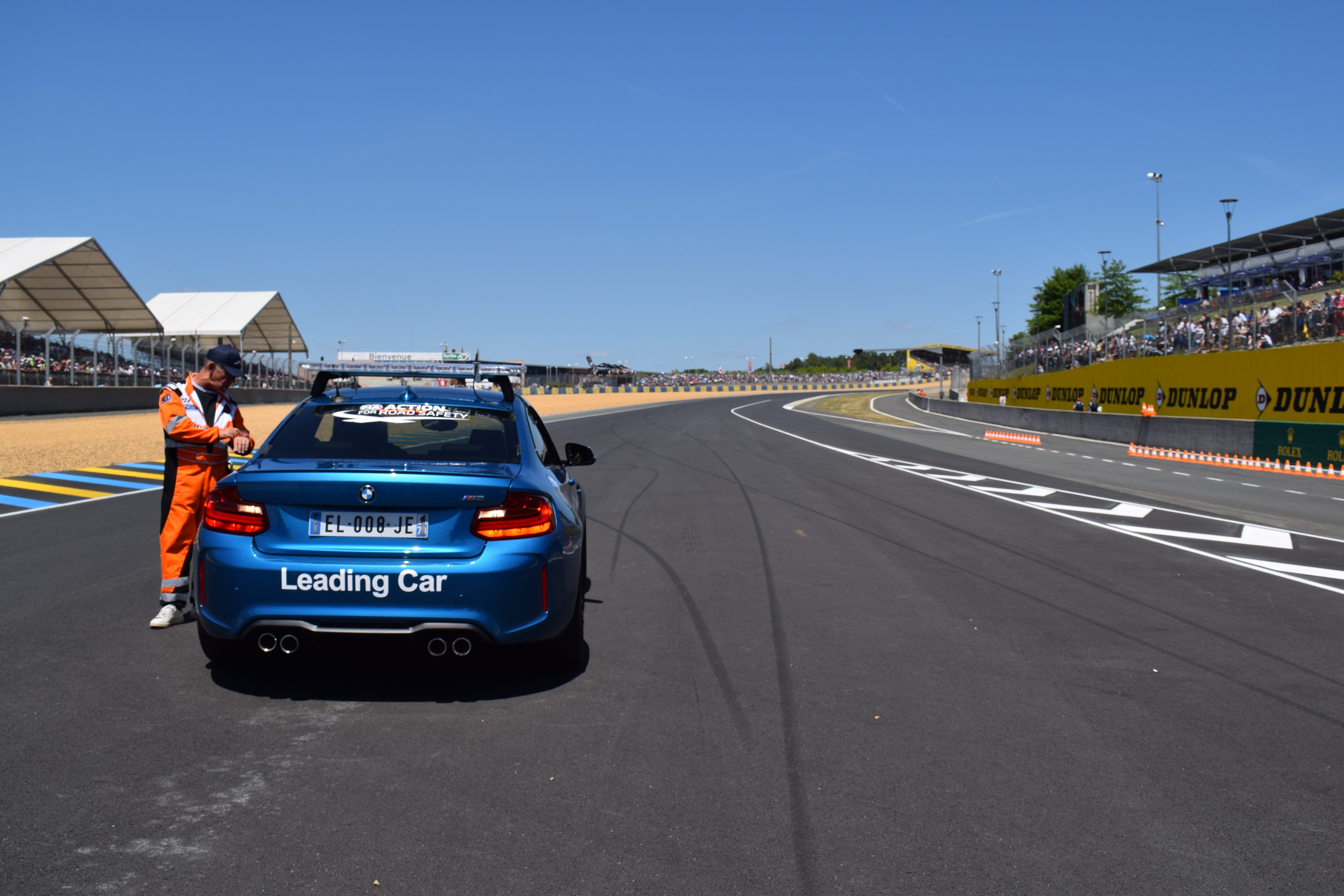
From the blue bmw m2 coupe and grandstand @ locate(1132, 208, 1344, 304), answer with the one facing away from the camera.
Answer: the blue bmw m2 coupe

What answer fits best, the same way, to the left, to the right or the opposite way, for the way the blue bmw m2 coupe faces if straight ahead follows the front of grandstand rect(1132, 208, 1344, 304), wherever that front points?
to the right

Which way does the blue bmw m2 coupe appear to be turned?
away from the camera

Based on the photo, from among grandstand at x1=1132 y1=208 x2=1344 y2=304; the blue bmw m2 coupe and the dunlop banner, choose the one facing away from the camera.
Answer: the blue bmw m2 coupe

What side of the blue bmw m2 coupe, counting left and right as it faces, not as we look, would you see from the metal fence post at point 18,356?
front

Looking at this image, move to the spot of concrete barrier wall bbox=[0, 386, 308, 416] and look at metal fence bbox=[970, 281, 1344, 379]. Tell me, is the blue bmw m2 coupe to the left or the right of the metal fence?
right

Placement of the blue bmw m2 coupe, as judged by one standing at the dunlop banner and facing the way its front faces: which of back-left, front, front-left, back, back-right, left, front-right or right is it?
front-left

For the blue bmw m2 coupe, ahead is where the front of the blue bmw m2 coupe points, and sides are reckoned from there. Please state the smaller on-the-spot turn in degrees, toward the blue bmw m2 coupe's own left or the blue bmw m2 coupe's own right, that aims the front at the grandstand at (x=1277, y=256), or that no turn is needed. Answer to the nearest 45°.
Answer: approximately 45° to the blue bmw m2 coupe's own right

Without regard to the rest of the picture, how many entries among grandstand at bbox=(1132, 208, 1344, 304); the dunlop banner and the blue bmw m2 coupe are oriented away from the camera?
1

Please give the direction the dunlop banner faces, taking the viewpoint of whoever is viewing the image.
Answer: facing the viewer and to the left of the viewer

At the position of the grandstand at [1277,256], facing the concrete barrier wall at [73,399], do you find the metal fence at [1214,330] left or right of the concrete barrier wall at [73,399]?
left

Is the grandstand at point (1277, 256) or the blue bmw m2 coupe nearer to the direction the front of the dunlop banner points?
the blue bmw m2 coupe

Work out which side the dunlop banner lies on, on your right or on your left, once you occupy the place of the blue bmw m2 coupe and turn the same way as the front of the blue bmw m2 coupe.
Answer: on your right

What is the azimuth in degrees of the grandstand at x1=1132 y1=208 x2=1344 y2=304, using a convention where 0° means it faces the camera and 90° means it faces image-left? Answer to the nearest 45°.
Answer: approximately 45°

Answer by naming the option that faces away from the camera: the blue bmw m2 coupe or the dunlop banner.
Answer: the blue bmw m2 coupe
